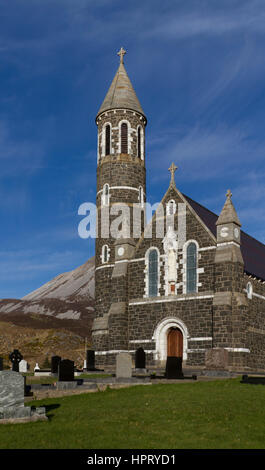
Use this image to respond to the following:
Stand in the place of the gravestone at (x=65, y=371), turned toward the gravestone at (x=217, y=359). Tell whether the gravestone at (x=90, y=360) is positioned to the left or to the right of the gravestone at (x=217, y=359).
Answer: left

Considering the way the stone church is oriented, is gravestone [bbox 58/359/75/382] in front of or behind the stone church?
in front

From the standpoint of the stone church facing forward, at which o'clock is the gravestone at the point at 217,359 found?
The gravestone is roughly at 10 o'clock from the stone church.

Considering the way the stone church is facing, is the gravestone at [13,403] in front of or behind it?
in front

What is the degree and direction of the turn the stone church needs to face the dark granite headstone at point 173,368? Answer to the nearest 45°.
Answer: approximately 45° to its left

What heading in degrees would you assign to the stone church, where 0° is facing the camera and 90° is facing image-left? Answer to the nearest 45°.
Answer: approximately 45°
